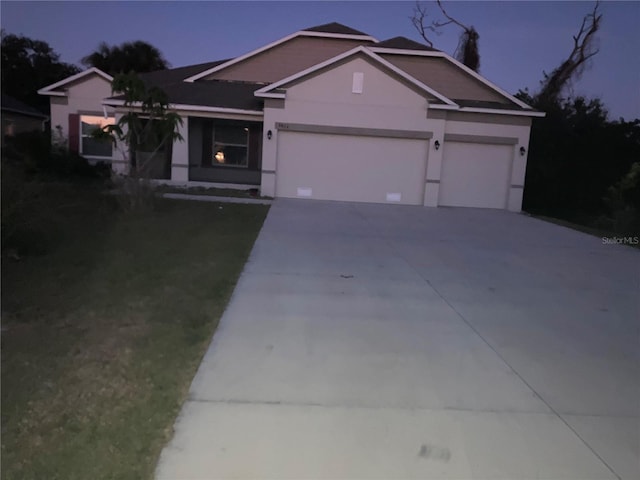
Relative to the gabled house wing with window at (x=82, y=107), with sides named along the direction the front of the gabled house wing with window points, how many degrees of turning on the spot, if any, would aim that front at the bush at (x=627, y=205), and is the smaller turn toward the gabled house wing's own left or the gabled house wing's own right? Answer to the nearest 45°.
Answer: approximately 45° to the gabled house wing's own left

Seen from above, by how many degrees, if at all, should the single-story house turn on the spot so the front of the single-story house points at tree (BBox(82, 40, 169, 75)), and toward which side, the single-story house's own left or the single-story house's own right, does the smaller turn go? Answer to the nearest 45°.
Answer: approximately 135° to the single-story house's own right

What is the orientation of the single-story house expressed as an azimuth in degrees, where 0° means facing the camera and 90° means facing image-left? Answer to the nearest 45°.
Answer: approximately 0°

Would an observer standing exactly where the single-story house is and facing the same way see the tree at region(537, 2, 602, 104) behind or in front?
behind

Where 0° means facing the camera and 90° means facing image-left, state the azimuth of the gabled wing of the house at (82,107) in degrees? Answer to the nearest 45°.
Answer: approximately 0°

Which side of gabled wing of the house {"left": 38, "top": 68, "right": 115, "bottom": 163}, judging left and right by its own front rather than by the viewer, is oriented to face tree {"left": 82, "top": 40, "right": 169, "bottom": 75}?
back

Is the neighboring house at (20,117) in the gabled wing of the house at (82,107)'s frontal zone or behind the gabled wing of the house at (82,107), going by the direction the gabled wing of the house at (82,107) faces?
behind

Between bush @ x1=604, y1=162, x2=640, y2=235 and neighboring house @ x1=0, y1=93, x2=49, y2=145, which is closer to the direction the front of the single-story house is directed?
the bush
